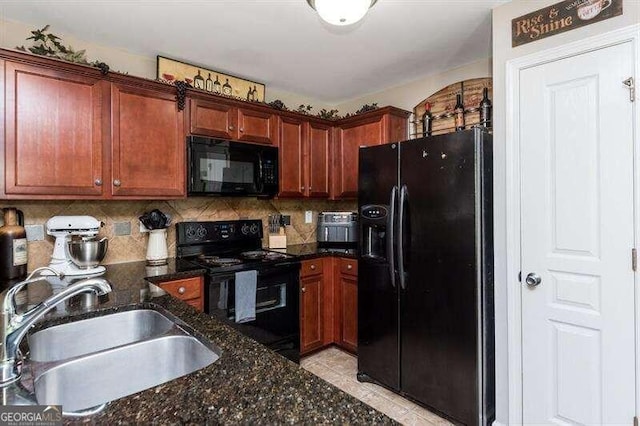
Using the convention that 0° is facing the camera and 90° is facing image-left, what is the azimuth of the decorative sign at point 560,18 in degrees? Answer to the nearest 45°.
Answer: approximately 45°

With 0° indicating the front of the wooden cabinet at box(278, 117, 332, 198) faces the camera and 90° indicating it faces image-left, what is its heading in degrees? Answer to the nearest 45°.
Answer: approximately 315°

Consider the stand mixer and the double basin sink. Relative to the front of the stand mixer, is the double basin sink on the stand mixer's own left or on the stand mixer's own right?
on the stand mixer's own right

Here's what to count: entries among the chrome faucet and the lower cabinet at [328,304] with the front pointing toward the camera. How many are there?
1

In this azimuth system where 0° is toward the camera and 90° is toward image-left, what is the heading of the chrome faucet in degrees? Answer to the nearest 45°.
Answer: approximately 270°

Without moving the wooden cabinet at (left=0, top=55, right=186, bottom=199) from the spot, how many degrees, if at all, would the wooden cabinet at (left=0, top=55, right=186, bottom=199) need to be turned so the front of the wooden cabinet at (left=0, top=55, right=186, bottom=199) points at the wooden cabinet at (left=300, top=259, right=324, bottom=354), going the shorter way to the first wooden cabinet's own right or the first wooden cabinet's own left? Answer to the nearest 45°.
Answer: approximately 45° to the first wooden cabinet's own left

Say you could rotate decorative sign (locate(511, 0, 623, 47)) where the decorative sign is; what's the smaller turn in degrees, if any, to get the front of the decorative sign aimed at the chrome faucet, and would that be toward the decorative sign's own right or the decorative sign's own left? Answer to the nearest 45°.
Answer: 0° — it already faces it
